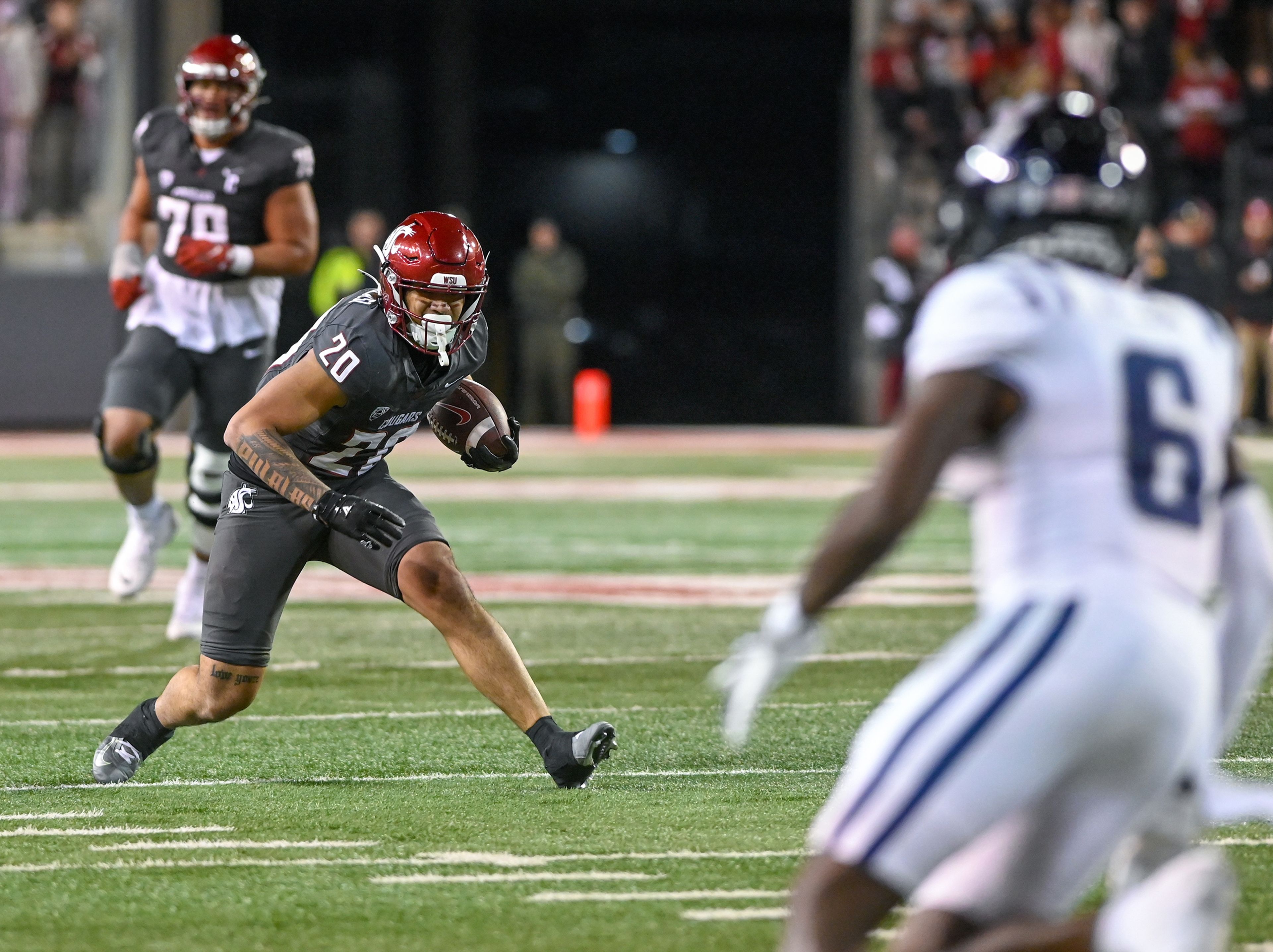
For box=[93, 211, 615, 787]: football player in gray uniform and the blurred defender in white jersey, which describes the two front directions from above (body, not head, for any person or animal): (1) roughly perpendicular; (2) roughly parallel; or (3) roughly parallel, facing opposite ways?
roughly parallel, facing opposite ways

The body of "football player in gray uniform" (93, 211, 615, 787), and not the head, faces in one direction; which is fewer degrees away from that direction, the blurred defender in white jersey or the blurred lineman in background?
the blurred defender in white jersey

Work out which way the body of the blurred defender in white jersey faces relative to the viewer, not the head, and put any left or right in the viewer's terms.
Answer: facing away from the viewer and to the left of the viewer

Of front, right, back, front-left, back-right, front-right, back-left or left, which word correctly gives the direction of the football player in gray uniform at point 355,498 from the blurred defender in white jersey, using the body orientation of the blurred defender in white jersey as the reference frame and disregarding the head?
front

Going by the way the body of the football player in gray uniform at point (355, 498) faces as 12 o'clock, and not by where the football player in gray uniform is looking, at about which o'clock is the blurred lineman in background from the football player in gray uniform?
The blurred lineman in background is roughly at 7 o'clock from the football player in gray uniform.

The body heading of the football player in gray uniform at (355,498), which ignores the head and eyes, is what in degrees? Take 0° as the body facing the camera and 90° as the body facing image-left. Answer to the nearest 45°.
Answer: approximately 315°

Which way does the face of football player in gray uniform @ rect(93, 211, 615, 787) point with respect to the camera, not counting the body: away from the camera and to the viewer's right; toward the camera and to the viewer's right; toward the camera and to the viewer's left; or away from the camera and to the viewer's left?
toward the camera and to the viewer's right

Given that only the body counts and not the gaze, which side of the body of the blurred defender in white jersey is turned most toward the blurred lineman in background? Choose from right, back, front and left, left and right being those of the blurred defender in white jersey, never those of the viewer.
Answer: front
